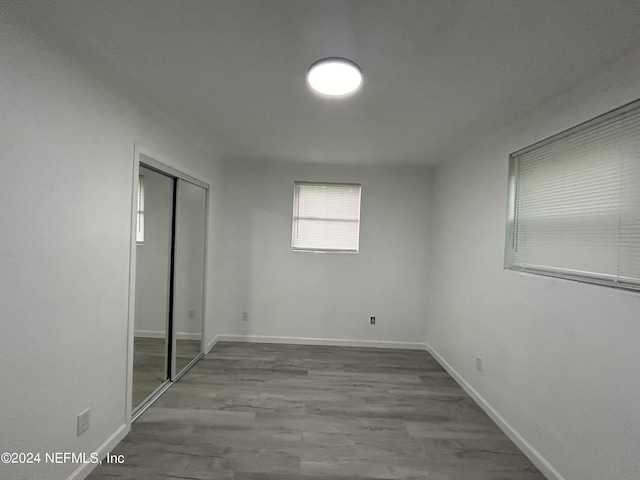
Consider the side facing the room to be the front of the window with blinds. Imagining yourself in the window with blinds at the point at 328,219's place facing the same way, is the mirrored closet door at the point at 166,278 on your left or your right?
on your right

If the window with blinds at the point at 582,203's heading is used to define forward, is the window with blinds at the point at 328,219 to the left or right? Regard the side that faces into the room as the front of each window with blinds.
on its right

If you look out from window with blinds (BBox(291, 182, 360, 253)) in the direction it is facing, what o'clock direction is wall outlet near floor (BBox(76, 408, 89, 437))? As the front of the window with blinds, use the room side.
The wall outlet near floor is roughly at 1 o'clock from the window with blinds.

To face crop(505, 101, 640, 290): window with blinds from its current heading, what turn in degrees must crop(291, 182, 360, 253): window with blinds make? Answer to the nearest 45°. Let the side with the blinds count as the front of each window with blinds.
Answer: approximately 45° to its left

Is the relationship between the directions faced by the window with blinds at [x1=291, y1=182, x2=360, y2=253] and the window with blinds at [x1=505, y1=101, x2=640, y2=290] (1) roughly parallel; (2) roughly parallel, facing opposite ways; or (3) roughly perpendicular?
roughly perpendicular

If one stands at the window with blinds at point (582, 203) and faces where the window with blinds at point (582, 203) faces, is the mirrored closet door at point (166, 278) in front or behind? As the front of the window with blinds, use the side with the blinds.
in front

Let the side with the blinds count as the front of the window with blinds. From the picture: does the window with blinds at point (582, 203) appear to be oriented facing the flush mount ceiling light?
yes

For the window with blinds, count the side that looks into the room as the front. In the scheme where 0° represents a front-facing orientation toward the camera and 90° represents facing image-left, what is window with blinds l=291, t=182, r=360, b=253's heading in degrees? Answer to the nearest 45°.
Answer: approximately 0°

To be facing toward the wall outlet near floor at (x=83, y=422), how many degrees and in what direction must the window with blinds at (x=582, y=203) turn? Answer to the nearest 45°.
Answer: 0° — it already faces it

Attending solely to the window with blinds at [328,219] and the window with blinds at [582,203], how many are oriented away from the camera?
0
